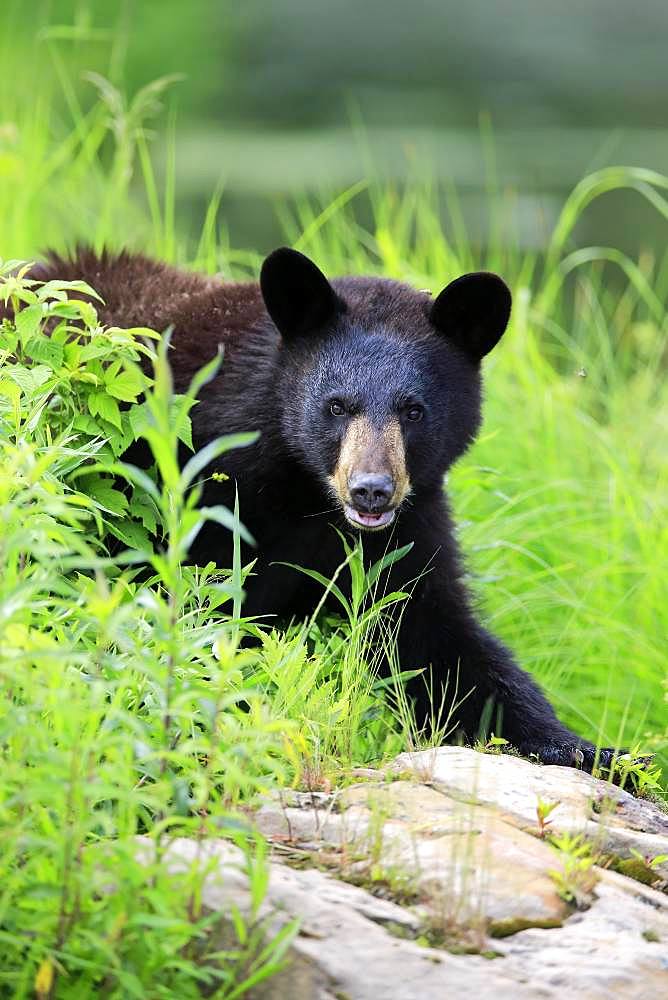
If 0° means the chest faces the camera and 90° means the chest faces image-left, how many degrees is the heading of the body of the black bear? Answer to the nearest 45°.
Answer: approximately 315°
